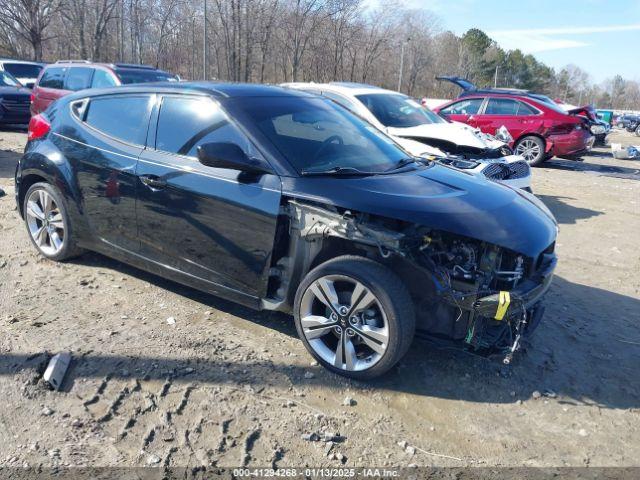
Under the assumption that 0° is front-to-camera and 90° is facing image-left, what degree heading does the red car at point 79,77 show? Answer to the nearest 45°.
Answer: approximately 315°

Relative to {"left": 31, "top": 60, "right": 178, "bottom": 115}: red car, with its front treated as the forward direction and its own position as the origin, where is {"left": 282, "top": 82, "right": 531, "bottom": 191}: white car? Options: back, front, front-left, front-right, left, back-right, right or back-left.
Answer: front

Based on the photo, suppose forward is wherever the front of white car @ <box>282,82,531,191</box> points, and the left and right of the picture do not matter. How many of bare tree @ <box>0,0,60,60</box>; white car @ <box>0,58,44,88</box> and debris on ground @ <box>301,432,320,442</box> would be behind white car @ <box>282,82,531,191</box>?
2

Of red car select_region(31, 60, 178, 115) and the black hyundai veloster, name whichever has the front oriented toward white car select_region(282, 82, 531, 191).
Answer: the red car

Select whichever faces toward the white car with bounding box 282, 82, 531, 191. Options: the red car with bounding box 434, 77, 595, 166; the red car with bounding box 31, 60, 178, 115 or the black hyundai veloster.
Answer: the red car with bounding box 31, 60, 178, 115

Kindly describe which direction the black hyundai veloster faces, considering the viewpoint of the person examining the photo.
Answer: facing the viewer and to the right of the viewer

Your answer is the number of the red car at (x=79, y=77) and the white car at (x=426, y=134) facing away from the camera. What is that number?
0

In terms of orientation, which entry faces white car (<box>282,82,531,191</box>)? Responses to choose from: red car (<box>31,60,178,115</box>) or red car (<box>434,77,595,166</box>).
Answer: red car (<box>31,60,178,115</box>)
